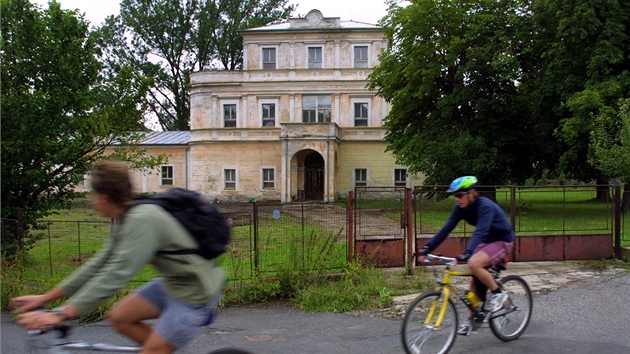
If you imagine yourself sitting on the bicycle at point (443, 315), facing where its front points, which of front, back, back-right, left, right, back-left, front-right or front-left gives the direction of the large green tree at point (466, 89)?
back-right

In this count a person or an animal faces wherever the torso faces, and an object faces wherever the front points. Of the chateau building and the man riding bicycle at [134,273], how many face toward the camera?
1

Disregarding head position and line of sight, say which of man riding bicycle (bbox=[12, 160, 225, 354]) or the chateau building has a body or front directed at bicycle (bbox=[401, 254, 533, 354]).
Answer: the chateau building

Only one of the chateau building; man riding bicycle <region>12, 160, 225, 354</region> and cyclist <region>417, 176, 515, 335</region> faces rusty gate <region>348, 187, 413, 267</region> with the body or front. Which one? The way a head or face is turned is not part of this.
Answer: the chateau building

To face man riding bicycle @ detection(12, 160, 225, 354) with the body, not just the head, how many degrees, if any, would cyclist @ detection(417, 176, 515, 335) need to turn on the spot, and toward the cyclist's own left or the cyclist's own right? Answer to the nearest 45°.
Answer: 0° — they already face them

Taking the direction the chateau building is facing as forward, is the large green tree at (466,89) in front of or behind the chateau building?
in front

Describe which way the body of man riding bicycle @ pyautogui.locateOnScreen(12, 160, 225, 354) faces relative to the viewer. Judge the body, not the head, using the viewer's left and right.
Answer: facing to the left of the viewer

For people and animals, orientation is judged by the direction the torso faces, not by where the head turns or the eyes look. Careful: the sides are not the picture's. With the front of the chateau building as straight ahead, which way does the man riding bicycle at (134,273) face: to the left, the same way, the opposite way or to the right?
to the right

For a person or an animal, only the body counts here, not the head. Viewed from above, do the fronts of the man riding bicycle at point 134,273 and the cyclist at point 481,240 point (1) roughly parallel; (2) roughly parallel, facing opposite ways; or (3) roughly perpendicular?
roughly parallel

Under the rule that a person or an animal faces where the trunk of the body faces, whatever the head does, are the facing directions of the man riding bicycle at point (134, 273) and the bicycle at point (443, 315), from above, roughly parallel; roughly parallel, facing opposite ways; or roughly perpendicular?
roughly parallel

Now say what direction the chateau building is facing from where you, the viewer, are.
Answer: facing the viewer

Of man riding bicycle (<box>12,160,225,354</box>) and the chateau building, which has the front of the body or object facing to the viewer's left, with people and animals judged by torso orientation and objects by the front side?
the man riding bicycle

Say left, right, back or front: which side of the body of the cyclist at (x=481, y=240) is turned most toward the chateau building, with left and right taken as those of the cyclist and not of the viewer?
right
